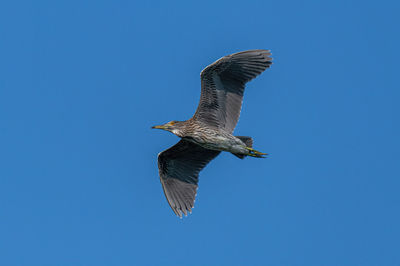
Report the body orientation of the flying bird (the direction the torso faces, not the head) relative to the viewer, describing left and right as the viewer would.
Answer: facing to the left of the viewer
